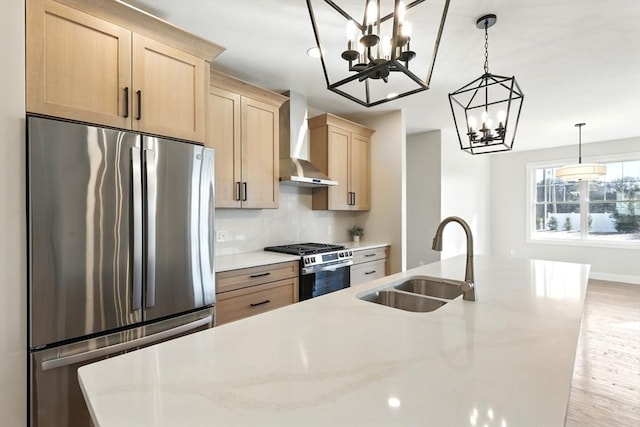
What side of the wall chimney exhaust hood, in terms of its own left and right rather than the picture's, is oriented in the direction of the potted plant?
left

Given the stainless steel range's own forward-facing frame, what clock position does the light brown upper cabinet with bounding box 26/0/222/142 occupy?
The light brown upper cabinet is roughly at 3 o'clock from the stainless steel range.

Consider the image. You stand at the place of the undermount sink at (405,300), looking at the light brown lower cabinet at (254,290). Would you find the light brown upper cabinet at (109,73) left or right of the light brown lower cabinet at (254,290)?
left

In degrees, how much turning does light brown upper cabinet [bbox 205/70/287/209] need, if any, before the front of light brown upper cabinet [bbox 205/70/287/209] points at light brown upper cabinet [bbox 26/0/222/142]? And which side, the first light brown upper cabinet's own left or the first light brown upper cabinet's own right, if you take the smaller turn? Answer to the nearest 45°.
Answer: approximately 90° to the first light brown upper cabinet's own right

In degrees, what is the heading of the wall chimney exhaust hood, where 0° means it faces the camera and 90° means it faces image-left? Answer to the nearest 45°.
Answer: approximately 315°

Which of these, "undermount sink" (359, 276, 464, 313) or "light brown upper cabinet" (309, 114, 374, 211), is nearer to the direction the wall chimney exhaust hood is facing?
the undermount sink

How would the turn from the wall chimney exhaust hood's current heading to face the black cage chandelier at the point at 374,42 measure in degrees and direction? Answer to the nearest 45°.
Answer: approximately 45° to its right

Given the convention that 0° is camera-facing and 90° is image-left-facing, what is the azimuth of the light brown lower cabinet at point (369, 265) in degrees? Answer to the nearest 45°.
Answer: approximately 315°

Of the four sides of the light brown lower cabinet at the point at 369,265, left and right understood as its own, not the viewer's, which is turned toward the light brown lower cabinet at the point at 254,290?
right
